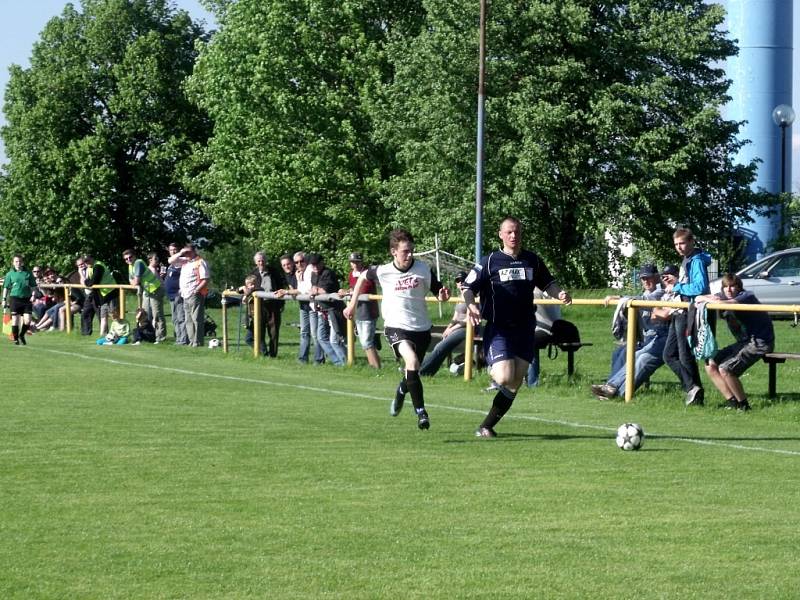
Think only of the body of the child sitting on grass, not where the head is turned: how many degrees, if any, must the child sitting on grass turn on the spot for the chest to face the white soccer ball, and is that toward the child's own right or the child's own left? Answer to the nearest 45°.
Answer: approximately 45° to the child's own left

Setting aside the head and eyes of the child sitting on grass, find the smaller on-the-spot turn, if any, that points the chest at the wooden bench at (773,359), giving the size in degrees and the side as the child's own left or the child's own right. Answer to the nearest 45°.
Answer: approximately 90° to the child's own left

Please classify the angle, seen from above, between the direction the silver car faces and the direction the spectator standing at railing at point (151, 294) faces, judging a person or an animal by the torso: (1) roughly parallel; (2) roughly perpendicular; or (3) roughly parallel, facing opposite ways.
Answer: roughly perpendicular

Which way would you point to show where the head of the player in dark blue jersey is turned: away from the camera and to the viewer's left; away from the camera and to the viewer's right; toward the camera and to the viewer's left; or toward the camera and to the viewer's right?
toward the camera and to the viewer's right

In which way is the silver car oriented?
to the viewer's left

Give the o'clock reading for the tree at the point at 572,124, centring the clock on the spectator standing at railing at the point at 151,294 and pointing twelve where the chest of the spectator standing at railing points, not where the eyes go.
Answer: The tree is roughly at 6 o'clock from the spectator standing at railing.

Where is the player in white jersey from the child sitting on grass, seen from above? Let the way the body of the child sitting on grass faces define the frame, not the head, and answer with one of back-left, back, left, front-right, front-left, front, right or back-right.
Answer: front-left

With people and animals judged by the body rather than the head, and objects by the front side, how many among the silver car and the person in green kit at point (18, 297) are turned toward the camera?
1

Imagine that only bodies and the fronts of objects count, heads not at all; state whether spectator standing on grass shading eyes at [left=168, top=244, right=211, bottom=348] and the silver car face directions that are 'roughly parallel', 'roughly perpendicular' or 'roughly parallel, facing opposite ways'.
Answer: roughly perpendicular

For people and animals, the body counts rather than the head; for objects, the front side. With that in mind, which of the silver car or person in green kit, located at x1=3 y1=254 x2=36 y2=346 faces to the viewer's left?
the silver car
